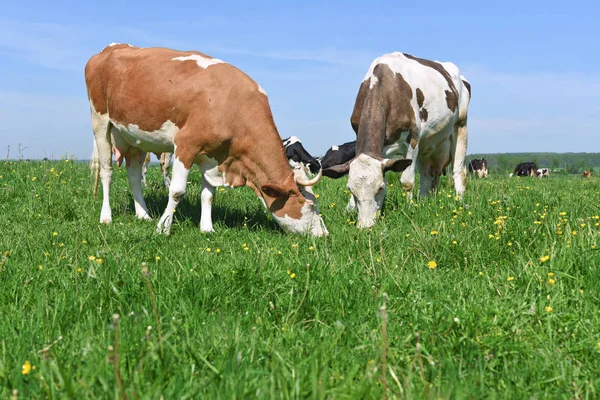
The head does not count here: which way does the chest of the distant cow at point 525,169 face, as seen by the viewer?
to the viewer's left

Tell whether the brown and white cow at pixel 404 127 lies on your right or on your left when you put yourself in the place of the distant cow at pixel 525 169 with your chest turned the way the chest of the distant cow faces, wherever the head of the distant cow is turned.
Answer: on your left

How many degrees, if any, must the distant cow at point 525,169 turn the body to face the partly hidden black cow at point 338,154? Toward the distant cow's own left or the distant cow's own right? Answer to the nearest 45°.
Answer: approximately 90° to the distant cow's own left

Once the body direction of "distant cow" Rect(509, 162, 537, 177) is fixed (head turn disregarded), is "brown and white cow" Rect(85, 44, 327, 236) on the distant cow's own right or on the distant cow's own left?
on the distant cow's own left

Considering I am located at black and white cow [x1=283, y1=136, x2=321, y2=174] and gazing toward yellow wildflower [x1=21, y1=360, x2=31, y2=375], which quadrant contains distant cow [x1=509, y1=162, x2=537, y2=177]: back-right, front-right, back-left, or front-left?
back-left

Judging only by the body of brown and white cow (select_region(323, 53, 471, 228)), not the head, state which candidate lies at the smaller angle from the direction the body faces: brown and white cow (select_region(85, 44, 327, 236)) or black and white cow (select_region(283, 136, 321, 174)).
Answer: the brown and white cow

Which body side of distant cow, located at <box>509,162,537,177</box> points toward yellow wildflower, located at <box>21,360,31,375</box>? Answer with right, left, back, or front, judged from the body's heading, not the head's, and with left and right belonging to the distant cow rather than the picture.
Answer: left

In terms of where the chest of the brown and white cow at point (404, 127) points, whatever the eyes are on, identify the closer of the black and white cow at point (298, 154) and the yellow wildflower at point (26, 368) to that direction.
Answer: the yellow wildflower

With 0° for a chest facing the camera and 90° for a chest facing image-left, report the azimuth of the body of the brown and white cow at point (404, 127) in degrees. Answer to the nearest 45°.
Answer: approximately 45°

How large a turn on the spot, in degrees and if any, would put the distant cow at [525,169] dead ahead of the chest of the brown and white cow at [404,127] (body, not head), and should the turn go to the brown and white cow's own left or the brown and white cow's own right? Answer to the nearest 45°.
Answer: approximately 135° to the brown and white cow's own right

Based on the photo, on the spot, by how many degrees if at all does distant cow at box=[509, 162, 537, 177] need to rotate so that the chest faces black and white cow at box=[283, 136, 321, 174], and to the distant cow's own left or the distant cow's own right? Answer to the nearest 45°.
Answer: approximately 90° to the distant cow's own left

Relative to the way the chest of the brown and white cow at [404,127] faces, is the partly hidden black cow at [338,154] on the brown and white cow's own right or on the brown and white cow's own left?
on the brown and white cow's own right
